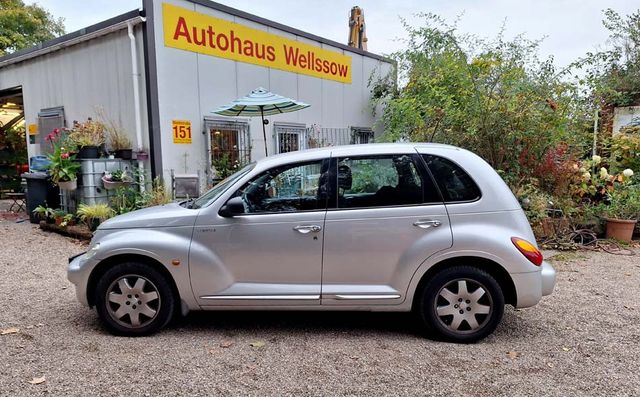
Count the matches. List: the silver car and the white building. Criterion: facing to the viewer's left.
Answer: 1

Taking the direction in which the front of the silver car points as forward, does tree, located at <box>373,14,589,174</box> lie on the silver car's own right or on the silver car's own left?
on the silver car's own right

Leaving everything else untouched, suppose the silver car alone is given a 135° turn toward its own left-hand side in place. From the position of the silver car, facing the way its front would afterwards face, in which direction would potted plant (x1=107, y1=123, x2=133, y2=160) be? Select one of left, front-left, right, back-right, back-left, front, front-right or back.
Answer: back

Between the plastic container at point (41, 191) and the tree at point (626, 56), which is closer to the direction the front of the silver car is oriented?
the plastic container

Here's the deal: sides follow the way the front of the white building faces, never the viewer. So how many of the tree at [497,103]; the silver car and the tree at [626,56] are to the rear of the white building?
0

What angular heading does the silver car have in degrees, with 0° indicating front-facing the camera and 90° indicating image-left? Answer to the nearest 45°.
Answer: approximately 90°

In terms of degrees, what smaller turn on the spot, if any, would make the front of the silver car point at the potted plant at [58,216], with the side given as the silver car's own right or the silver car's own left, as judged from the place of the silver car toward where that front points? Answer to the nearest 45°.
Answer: approximately 45° to the silver car's own right

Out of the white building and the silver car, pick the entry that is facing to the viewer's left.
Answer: the silver car

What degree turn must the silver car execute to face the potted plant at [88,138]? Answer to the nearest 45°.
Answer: approximately 45° to its right

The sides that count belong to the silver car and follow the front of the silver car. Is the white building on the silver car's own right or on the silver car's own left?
on the silver car's own right

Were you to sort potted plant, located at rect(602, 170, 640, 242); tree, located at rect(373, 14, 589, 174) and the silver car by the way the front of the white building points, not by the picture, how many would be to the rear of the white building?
0

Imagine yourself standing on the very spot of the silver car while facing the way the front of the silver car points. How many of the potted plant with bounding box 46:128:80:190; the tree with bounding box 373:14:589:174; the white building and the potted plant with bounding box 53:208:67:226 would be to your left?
0

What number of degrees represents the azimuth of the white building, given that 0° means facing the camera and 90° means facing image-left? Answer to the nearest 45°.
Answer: approximately 315°
